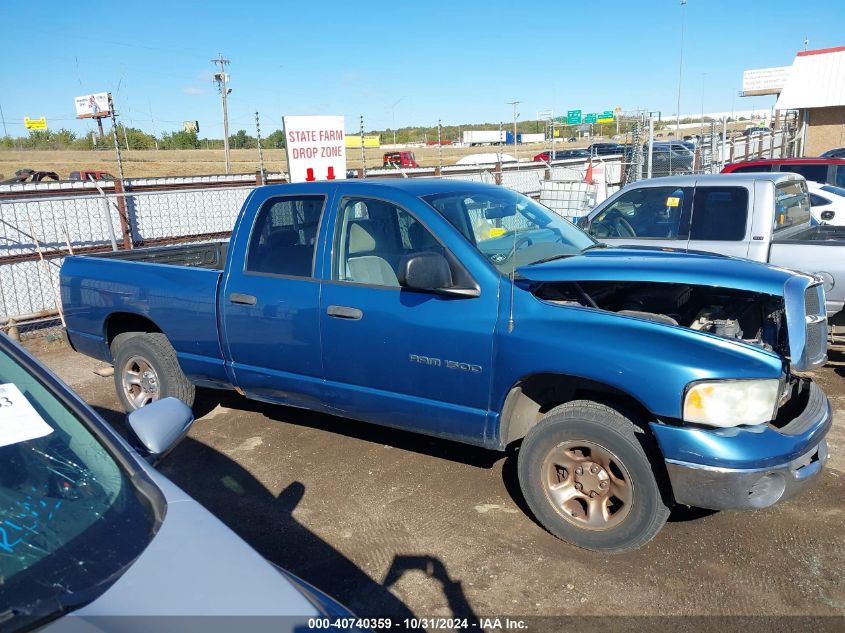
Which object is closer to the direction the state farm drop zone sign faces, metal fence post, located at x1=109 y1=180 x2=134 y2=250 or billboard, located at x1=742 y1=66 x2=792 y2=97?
the metal fence post

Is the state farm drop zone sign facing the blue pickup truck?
yes

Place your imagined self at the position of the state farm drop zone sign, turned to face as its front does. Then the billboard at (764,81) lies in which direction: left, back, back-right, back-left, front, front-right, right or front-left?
back-left

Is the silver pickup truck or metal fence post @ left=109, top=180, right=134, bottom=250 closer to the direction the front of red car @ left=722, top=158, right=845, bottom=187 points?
the metal fence post

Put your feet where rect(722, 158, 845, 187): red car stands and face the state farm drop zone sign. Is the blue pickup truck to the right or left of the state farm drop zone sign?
left

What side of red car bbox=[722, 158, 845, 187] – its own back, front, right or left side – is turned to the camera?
left

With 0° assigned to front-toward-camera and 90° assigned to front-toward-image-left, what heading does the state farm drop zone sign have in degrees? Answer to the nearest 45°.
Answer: approximately 0°

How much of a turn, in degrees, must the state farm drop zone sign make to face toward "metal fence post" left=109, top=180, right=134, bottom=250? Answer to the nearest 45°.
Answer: approximately 90° to its right

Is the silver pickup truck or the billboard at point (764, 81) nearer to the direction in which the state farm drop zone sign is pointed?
the silver pickup truck

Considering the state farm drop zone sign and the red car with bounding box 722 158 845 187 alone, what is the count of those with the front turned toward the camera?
1

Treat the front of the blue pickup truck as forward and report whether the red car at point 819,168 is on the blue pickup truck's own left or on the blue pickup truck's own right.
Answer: on the blue pickup truck's own left
